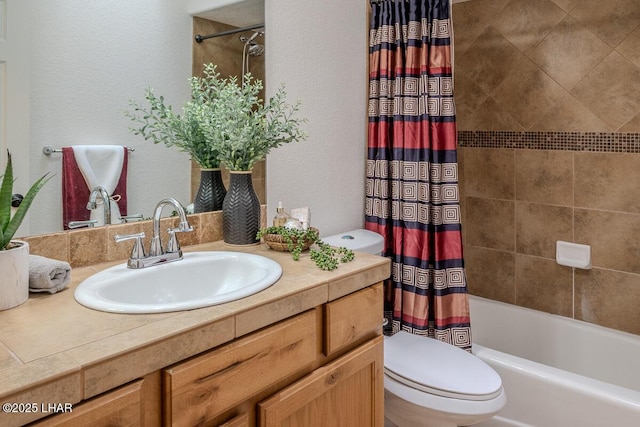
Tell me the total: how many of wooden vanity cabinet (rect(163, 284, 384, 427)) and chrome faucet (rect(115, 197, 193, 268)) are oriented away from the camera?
0

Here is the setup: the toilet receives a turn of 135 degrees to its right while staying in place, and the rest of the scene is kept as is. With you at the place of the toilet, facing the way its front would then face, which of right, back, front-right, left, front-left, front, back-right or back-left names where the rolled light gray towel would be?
front-left

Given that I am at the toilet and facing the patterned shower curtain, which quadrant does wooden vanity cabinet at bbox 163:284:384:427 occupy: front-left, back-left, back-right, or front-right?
back-left

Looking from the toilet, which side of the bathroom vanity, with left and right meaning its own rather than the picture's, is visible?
left
